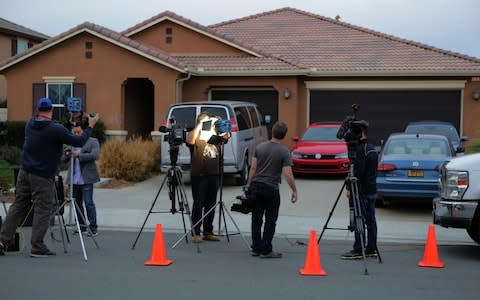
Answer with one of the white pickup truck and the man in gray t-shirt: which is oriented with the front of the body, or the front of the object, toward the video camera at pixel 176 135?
the white pickup truck

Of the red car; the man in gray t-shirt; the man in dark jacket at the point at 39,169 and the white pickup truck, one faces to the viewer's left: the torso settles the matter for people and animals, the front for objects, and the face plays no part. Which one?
the white pickup truck

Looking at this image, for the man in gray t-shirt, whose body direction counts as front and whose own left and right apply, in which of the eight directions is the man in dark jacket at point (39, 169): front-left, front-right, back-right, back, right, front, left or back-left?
back-left

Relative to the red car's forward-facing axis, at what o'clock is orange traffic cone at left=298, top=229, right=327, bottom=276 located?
The orange traffic cone is roughly at 12 o'clock from the red car.

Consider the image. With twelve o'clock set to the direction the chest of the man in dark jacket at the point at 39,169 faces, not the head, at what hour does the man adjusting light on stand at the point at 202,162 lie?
The man adjusting light on stand is roughly at 1 o'clock from the man in dark jacket.

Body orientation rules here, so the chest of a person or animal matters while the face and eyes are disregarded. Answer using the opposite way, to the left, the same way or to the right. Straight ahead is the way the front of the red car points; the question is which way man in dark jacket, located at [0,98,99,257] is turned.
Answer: the opposite way

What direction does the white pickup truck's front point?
to the viewer's left

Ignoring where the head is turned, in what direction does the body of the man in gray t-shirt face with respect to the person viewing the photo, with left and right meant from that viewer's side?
facing away from the viewer and to the right of the viewer

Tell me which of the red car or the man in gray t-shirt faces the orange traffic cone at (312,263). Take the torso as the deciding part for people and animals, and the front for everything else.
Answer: the red car
